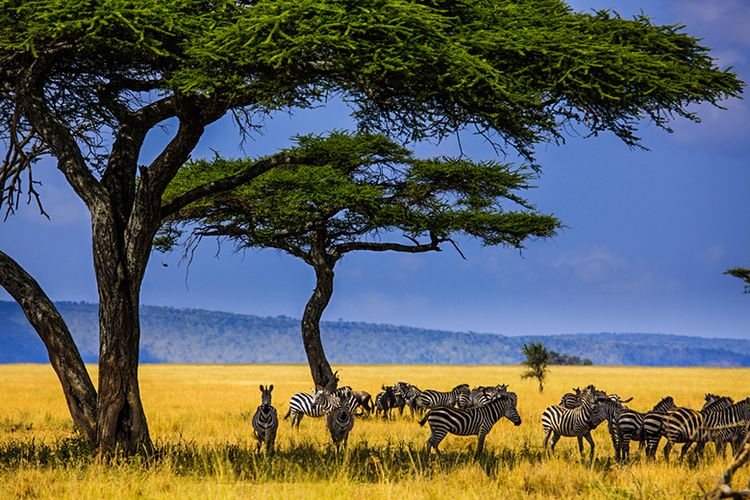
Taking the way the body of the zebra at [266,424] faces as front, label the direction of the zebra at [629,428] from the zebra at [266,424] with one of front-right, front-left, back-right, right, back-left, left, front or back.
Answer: left

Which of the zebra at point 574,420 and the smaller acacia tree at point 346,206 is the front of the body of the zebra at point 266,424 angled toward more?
the zebra

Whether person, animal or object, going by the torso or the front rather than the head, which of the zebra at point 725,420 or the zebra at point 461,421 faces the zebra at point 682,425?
the zebra at point 461,421

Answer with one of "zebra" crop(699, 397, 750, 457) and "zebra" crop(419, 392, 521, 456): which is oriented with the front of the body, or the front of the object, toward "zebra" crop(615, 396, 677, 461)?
"zebra" crop(419, 392, 521, 456)

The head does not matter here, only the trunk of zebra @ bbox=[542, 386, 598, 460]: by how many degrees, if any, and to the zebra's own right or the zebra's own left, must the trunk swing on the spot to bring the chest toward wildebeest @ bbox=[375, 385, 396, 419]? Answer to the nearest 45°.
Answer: approximately 180°

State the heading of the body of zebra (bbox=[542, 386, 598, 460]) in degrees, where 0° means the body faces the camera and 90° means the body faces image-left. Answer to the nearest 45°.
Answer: approximately 315°

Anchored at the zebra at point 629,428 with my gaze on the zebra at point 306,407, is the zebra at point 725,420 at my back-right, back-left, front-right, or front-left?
back-right

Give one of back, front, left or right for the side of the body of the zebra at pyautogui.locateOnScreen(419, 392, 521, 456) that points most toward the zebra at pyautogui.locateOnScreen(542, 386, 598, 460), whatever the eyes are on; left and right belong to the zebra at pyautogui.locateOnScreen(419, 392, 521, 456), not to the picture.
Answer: front
